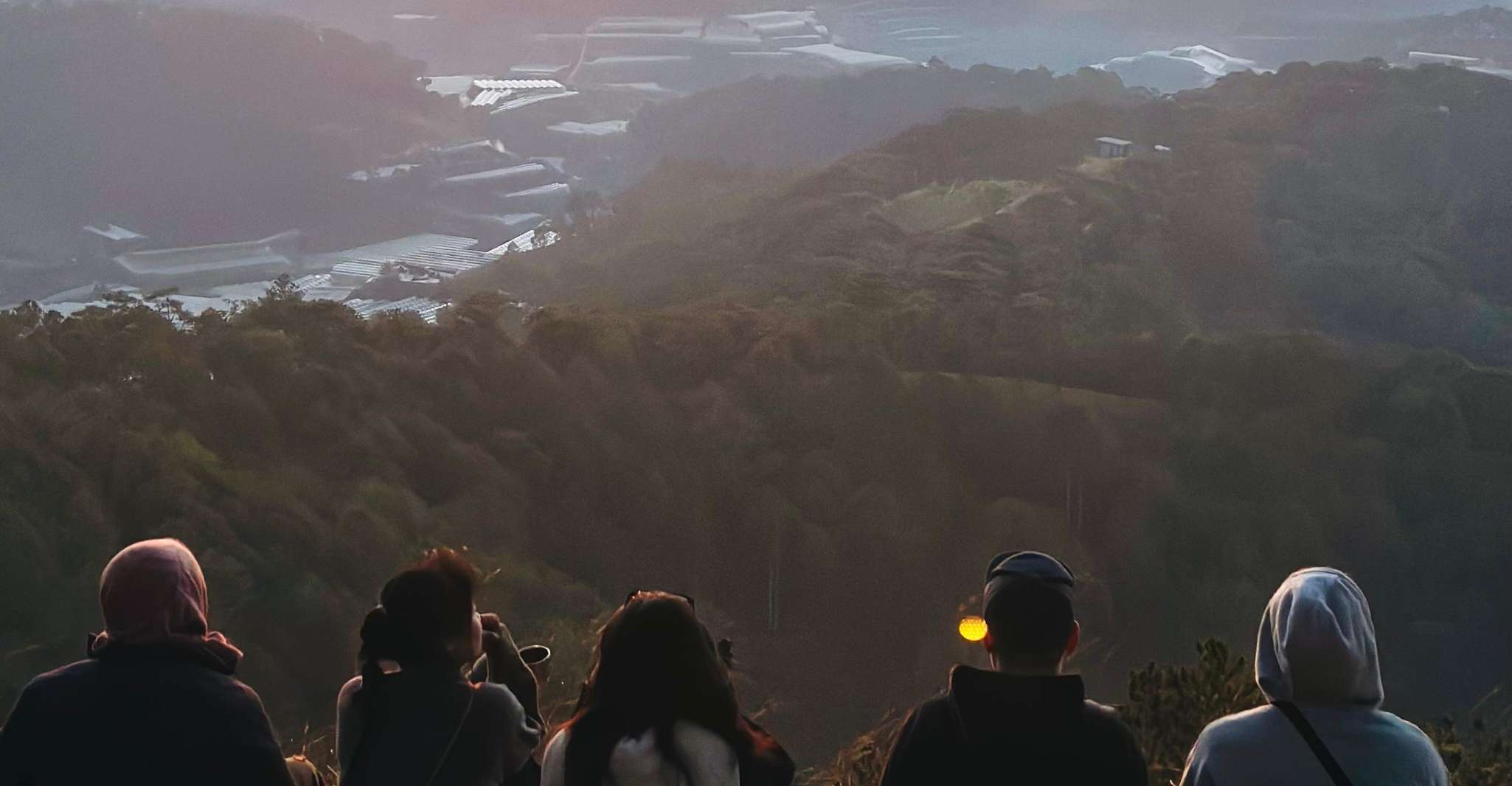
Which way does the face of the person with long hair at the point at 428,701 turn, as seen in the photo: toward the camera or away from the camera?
away from the camera

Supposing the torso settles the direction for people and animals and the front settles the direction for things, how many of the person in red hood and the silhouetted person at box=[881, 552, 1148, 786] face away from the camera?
2

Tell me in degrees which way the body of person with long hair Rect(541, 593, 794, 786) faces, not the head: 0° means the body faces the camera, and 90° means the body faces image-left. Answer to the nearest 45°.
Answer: approximately 180°

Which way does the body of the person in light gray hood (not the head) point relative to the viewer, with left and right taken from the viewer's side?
facing away from the viewer

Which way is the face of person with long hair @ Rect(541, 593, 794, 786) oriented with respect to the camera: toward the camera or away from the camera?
away from the camera

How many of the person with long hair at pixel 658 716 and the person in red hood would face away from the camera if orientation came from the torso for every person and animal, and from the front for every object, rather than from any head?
2

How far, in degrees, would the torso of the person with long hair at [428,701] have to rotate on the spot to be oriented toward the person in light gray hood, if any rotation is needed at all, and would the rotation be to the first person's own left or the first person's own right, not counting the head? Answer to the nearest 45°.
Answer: approximately 90° to the first person's own right

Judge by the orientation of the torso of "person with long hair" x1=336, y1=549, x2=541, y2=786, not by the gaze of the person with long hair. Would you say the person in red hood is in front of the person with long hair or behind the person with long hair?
behind

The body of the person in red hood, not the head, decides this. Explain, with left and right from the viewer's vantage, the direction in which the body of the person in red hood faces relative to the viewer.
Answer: facing away from the viewer

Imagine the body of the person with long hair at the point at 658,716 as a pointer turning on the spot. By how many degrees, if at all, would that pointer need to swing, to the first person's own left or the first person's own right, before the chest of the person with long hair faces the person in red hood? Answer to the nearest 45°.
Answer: approximately 90° to the first person's own left

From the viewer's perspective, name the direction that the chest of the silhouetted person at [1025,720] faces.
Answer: away from the camera

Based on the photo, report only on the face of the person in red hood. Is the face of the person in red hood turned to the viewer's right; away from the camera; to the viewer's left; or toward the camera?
away from the camera

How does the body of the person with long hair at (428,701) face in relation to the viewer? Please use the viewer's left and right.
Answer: facing away from the viewer and to the right of the viewer

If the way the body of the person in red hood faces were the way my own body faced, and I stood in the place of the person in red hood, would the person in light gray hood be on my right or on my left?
on my right
